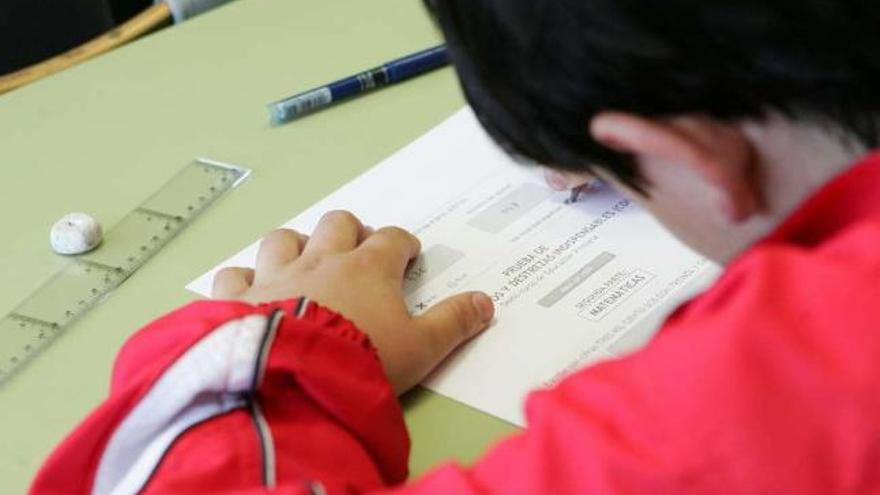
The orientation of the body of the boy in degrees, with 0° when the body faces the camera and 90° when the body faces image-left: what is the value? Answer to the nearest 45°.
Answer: approximately 135°

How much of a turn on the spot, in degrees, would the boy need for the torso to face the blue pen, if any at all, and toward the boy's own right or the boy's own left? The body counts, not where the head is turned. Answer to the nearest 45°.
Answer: approximately 45° to the boy's own right

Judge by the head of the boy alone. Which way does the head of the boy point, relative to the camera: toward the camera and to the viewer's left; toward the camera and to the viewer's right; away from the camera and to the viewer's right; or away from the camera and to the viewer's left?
away from the camera and to the viewer's left

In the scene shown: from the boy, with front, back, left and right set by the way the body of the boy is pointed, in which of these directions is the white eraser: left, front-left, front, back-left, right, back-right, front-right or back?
front

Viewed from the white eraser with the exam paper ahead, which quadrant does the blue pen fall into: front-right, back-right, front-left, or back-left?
front-left

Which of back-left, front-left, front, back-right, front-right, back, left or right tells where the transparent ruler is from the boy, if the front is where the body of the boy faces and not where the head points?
front
